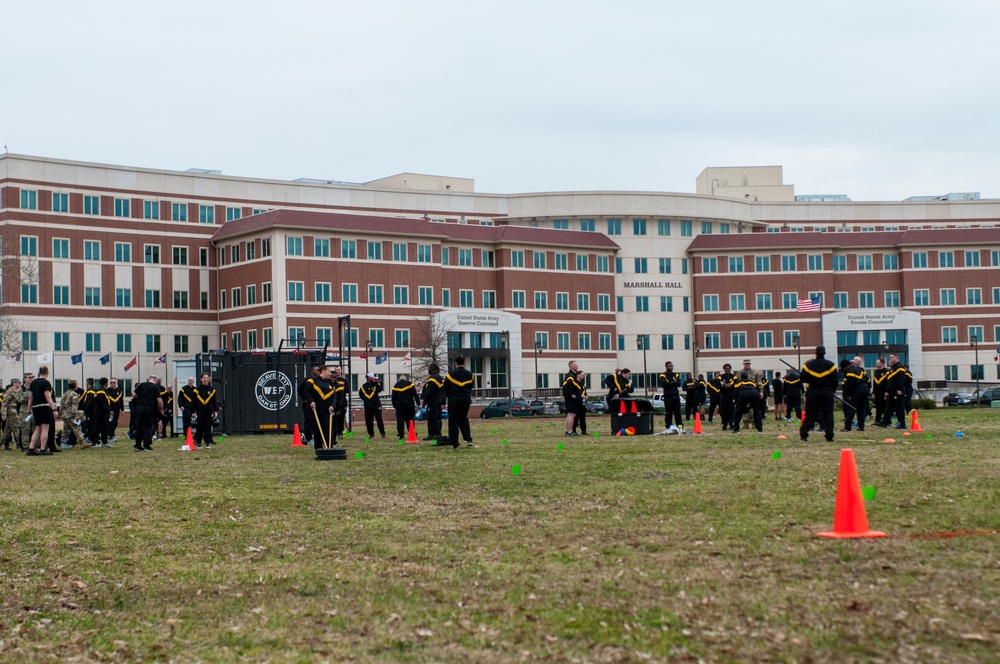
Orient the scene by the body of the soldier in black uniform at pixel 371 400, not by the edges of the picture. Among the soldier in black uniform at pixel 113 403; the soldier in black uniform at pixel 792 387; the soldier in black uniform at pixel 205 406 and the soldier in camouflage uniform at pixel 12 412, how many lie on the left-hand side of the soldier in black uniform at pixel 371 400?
1

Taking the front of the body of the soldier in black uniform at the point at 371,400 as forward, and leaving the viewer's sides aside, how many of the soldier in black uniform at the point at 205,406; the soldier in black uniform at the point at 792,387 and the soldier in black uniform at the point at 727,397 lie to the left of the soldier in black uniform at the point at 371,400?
2

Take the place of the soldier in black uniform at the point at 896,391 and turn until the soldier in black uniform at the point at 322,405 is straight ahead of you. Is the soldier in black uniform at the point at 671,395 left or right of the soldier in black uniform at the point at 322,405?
right

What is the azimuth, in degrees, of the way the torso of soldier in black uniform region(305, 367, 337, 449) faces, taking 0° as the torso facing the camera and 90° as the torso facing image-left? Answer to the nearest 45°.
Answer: approximately 315°

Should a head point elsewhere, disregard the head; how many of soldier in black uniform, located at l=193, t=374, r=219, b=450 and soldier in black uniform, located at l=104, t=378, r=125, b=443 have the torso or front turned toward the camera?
2

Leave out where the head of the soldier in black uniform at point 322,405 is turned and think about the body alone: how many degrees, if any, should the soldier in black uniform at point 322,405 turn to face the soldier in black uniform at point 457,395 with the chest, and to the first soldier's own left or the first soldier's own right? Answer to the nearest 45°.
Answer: approximately 45° to the first soldier's own left

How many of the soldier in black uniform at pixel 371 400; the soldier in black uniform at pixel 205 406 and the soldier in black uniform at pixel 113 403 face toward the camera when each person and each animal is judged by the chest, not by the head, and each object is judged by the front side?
3

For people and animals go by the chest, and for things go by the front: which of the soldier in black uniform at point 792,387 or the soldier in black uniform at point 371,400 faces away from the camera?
the soldier in black uniform at point 792,387

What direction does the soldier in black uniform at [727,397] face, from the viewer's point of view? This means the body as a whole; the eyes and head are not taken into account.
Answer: toward the camera

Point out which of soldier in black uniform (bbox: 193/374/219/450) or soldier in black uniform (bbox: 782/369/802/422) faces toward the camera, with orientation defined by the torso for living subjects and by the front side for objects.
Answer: soldier in black uniform (bbox: 193/374/219/450)

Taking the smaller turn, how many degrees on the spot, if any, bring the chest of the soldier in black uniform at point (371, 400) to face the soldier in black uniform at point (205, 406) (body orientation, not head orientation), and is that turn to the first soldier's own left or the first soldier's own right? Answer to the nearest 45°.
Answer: approximately 90° to the first soldier's own right

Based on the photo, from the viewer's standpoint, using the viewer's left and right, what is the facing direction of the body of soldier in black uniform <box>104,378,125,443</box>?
facing the viewer

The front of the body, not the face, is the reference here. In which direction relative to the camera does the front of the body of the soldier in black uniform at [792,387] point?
away from the camera
